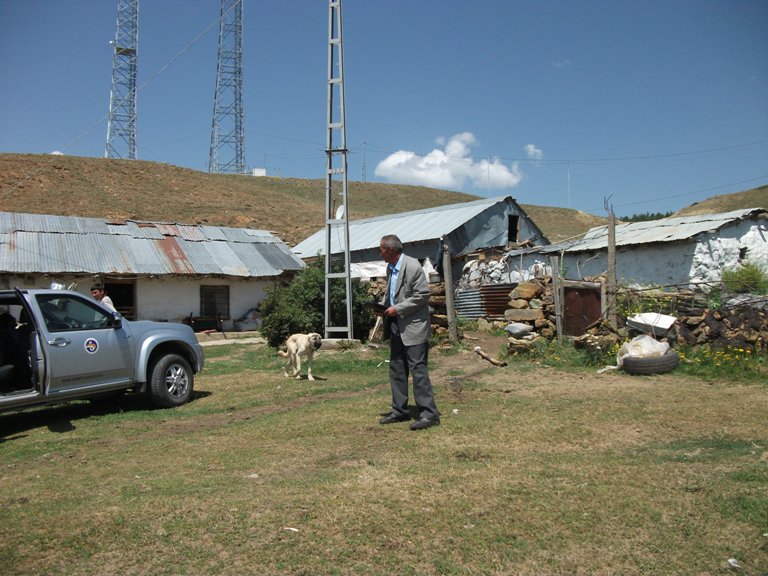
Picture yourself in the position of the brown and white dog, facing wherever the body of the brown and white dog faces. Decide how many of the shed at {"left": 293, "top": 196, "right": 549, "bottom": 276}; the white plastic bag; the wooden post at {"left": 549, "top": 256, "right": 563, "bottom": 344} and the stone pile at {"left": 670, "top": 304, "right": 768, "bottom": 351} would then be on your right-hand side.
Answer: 0

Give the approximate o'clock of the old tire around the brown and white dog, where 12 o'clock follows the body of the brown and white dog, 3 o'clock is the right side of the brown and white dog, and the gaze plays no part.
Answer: The old tire is roughly at 11 o'clock from the brown and white dog.

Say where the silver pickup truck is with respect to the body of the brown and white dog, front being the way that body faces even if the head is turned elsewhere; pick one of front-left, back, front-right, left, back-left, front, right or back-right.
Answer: right

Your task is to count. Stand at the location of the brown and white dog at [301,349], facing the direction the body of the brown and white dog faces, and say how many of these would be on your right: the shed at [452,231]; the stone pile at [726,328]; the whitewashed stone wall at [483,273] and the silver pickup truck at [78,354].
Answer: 1

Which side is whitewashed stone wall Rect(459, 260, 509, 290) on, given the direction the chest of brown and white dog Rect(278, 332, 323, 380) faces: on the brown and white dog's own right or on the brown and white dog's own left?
on the brown and white dog's own left

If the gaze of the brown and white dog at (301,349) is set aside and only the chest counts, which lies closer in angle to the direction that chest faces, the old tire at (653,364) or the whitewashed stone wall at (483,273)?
the old tire

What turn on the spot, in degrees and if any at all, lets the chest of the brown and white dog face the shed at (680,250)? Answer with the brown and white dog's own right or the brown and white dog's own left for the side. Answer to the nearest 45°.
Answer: approximately 90° to the brown and white dog's own left

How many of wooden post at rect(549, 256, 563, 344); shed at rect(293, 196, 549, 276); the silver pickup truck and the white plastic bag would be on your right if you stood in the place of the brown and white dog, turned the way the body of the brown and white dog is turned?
1

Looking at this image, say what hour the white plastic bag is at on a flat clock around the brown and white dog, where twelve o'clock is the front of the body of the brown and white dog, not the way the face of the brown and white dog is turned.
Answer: The white plastic bag is roughly at 11 o'clock from the brown and white dog.

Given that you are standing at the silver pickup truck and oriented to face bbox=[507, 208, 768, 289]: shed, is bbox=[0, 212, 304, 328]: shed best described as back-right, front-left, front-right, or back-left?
front-left

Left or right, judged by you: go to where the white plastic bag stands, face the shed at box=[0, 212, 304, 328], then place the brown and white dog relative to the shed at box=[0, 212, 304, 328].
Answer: left

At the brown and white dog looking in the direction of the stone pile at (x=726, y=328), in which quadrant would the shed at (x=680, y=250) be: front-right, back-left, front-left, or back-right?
front-left

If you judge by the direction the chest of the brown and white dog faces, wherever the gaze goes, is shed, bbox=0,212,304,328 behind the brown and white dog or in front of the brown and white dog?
behind

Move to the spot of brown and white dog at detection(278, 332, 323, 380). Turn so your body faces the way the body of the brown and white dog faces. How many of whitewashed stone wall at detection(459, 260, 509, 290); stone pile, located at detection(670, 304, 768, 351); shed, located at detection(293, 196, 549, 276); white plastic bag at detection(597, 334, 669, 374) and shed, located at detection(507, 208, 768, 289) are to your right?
0

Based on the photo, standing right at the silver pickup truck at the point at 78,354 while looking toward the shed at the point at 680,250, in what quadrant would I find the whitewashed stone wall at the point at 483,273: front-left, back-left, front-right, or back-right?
front-left

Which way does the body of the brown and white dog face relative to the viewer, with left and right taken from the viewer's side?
facing the viewer and to the right of the viewer

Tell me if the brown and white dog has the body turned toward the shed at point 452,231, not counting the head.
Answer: no

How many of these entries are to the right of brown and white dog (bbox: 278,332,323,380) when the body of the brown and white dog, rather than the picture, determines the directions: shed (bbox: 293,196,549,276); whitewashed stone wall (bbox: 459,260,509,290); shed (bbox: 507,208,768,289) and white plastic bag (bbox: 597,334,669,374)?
0
